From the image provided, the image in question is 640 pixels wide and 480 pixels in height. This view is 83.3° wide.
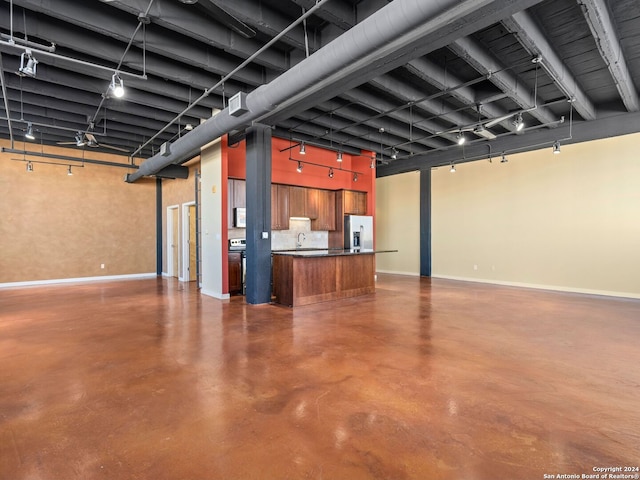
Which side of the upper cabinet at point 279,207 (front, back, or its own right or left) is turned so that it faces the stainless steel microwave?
right

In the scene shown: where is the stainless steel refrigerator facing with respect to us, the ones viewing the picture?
facing the viewer and to the right of the viewer

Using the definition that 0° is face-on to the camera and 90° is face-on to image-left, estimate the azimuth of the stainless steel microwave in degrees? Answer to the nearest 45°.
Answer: approximately 315°

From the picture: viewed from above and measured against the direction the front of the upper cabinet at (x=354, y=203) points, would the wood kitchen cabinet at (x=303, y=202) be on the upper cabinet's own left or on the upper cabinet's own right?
on the upper cabinet's own right

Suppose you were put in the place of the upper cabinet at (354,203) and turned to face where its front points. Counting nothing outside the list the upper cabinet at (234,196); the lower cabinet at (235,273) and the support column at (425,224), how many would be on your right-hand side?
2

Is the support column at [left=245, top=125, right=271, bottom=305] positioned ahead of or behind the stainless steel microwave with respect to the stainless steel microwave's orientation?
ahead

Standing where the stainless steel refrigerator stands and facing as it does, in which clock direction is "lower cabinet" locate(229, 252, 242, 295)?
The lower cabinet is roughly at 3 o'clock from the stainless steel refrigerator.

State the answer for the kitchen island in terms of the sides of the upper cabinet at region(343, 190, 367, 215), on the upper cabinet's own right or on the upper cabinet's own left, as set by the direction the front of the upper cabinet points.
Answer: on the upper cabinet's own right

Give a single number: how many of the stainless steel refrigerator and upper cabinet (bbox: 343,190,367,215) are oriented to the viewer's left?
0

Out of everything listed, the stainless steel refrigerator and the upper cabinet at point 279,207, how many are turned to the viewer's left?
0
